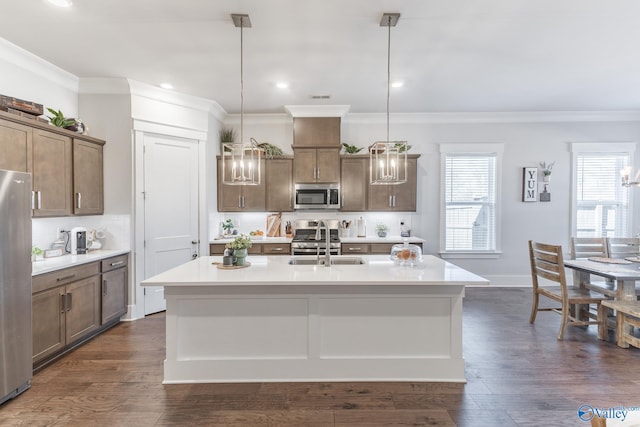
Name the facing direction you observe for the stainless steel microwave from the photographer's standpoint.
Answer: facing the viewer

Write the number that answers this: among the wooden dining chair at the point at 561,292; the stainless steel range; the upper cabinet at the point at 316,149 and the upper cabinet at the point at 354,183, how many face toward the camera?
3

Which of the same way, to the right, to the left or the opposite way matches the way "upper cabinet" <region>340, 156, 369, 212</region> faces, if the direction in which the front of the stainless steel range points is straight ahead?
the same way

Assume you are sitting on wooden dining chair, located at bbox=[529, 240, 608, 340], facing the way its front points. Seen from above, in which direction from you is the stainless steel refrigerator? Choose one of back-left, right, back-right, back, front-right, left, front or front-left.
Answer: back

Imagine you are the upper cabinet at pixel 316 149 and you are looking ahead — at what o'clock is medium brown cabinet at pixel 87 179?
The medium brown cabinet is roughly at 2 o'clock from the upper cabinet.

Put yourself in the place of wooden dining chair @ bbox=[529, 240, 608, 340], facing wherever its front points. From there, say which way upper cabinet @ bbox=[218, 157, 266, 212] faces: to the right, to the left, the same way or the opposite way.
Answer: to the right

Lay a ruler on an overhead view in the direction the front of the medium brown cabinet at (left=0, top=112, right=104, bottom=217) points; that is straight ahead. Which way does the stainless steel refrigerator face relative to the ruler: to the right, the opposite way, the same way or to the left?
the same way

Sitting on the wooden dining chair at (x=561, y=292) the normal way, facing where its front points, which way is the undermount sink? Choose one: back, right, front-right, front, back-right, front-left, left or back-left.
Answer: back

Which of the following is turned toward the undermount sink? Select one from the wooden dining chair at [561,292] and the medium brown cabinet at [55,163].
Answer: the medium brown cabinet

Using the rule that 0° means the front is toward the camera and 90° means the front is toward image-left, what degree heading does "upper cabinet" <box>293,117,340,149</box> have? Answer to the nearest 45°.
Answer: approximately 0°

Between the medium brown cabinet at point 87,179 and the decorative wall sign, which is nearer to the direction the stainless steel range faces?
the medium brown cabinet

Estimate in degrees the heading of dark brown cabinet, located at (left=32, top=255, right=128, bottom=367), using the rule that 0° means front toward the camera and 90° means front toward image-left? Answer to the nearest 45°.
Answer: approximately 315°

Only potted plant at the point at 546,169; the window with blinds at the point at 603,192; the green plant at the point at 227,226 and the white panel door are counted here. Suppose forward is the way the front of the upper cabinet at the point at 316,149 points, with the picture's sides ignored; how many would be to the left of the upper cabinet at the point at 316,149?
2

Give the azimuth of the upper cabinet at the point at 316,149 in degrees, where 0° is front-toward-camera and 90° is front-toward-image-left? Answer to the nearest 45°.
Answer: approximately 0°

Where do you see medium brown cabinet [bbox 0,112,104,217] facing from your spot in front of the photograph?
facing the viewer and to the right of the viewer

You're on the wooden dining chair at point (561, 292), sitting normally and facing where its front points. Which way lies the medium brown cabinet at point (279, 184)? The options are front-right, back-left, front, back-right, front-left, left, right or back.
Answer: back-left

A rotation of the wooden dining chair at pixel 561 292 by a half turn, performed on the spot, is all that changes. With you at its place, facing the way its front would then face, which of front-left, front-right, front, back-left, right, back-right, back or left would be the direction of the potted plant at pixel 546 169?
back-right

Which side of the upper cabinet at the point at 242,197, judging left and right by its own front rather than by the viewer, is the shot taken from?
front

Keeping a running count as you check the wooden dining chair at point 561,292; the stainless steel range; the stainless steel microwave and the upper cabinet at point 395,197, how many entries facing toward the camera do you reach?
3
